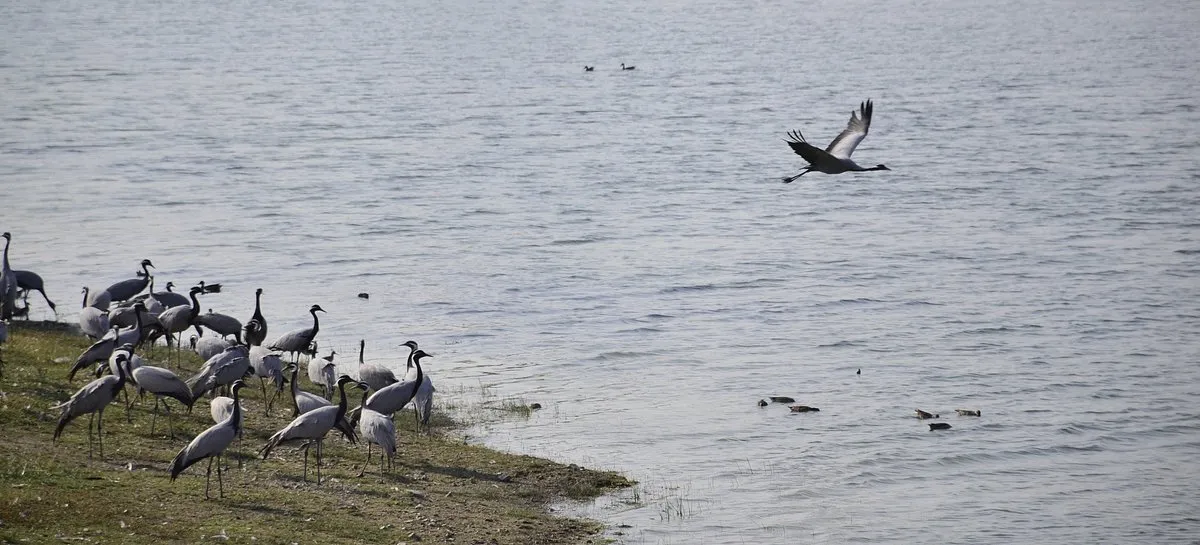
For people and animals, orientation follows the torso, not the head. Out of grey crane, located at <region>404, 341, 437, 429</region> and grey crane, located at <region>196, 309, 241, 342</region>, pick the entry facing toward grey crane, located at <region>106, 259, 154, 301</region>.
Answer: grey crane, located at <region>404, 341, 437, 429</region>

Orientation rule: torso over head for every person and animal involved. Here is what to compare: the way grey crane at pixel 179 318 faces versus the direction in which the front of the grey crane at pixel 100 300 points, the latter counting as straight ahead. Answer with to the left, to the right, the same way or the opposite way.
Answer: the opposite way

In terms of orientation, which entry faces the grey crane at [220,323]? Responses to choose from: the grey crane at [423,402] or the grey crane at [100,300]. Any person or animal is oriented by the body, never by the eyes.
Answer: the grey crane at [423,402]

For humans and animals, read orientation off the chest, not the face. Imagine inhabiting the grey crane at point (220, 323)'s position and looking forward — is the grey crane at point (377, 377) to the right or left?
on its right

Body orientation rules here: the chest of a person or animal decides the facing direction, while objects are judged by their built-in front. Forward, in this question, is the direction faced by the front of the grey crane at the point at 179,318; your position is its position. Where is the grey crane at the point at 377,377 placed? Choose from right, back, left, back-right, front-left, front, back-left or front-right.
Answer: front-right

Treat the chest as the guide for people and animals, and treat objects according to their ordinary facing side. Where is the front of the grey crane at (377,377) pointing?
to the viewer's left

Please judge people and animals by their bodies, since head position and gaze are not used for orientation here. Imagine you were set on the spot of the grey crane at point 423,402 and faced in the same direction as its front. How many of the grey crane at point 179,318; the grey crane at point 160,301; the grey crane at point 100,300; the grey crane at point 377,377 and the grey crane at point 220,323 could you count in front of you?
5

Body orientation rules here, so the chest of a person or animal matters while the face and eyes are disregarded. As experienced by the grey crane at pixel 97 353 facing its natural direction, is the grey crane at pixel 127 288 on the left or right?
on its left

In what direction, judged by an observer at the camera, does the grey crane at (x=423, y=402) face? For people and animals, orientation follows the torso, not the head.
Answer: facing away from the viewer and to the left of the viewer

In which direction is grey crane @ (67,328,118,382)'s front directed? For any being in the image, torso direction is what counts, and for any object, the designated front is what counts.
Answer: to the viewer's right

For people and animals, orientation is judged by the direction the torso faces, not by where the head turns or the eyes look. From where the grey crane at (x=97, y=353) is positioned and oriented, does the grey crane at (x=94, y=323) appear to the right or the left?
on its left

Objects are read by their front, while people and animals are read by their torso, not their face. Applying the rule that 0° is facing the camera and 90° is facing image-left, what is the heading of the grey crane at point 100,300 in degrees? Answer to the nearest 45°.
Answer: approximately 90°

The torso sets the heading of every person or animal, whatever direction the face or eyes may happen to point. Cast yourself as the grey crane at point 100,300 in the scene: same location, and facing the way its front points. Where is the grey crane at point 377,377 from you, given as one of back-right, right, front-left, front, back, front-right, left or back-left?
back-left

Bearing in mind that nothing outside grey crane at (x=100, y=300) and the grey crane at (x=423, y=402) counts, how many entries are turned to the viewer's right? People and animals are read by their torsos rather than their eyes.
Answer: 0

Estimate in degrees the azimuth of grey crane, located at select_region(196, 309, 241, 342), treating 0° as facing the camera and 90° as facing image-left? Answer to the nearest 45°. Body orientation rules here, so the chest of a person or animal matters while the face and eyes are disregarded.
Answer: approximately 270°

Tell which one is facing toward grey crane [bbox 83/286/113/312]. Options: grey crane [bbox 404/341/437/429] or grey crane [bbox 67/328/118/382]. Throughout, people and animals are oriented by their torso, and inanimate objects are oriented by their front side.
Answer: grey crane [bbox 404/341/437/429]

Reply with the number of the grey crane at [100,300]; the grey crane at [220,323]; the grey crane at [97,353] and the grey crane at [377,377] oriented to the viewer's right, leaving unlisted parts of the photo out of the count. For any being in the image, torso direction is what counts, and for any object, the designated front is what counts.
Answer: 2
